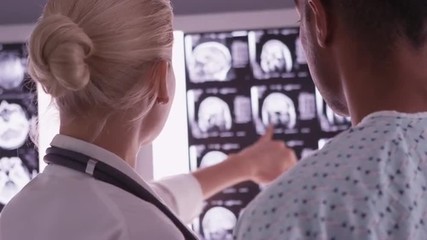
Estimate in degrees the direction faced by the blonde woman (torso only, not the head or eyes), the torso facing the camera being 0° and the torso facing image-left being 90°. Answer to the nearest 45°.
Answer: approximately 225°

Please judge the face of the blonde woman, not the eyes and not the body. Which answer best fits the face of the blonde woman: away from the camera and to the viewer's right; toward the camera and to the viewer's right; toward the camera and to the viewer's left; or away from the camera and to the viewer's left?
away from the camera and to the viewer's right

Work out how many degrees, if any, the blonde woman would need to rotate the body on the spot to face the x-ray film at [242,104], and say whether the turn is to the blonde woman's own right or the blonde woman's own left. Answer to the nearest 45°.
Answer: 0° — they already face it

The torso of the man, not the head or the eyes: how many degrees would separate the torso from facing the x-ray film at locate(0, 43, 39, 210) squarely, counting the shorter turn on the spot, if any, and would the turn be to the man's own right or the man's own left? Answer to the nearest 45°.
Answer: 0° — they already face it

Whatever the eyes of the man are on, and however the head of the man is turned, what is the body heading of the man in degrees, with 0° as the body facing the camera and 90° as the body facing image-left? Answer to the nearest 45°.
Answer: approximately 135°

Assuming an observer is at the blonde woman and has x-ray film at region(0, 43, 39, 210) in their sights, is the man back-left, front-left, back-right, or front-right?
back-right

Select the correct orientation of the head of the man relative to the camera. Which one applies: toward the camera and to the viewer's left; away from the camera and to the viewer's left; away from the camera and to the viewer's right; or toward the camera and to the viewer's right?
away from the camera and to the viewer's left

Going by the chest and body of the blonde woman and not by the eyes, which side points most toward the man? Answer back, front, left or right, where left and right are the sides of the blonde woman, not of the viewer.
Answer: right
